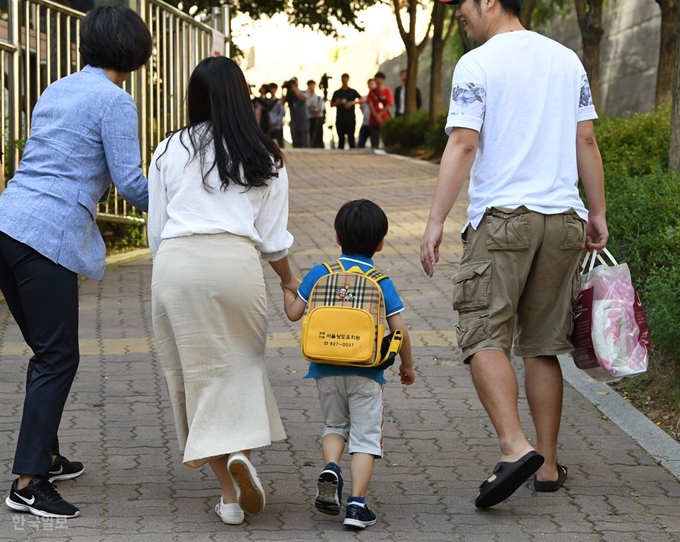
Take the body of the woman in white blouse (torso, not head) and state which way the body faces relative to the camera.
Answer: away from the camera

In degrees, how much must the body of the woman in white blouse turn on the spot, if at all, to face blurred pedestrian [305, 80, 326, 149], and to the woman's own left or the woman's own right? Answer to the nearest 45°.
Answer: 0° — they already face them

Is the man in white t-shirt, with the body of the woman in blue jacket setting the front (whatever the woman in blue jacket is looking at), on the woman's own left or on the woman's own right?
on the woman's own right

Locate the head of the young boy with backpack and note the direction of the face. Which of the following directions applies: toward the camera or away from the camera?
away from the camera

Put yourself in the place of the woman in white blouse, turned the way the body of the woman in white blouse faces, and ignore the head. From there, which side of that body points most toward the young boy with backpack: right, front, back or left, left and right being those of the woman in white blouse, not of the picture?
right

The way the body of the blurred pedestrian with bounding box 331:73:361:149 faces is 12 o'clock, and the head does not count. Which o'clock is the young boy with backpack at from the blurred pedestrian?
The young boy with backpack is roughly at 12 o'clock from the blurred pedestrian.

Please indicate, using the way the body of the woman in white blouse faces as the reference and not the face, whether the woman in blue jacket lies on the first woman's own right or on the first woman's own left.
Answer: on the first woman's own left

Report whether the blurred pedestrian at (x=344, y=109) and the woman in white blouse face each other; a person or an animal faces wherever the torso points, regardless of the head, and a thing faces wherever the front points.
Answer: yes

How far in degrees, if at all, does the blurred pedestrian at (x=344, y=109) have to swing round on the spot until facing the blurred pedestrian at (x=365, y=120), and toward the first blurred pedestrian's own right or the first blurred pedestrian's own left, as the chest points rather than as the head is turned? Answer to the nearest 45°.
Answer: approximately 135° to the first blurred pedestrian's own left

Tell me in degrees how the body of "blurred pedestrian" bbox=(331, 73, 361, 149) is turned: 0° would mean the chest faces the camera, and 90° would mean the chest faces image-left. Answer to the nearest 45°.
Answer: approximately 0°

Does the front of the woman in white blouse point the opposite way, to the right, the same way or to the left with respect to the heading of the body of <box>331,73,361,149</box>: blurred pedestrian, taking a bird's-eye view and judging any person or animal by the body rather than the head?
the opposite way

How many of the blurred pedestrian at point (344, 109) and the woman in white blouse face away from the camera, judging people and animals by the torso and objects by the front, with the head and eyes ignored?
1

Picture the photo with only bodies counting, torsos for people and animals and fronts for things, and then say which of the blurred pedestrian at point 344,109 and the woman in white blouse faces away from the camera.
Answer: the woman in white blouse

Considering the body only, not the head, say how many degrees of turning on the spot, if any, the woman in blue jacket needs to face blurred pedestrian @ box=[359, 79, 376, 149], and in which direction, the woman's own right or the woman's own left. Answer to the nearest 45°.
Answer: approximately 45° to the woman's own left

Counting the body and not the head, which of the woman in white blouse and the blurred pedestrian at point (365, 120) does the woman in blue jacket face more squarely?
the blurred pedestrian

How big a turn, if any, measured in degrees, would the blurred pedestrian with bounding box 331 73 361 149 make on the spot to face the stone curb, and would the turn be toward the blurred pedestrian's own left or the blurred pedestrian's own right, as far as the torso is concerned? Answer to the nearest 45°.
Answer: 0° — they already face it

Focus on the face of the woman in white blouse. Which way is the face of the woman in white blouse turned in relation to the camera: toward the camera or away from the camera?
away from the camera

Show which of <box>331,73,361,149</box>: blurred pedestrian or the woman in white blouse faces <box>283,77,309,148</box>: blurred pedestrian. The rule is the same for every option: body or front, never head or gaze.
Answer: the woman in white blouse
